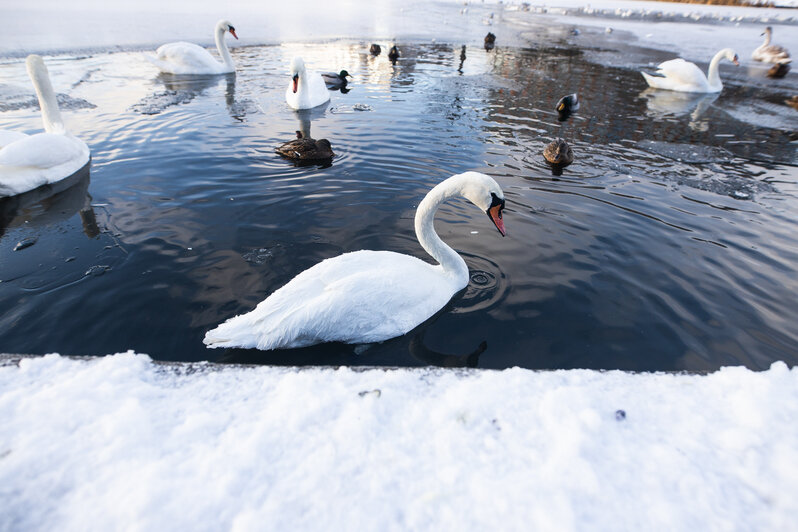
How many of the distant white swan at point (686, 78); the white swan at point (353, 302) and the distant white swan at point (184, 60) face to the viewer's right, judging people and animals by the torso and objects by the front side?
3

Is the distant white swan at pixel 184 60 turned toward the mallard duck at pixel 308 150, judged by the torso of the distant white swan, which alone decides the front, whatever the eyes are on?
no

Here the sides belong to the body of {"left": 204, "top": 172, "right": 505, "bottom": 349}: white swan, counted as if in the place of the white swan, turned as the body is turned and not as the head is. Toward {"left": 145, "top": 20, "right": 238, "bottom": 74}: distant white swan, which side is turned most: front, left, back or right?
left

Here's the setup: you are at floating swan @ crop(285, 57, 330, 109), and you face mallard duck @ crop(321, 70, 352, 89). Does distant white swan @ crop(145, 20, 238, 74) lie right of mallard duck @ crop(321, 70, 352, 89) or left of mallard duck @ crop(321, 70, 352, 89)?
left

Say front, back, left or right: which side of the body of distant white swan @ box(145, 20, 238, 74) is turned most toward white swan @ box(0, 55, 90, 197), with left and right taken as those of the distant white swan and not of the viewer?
right

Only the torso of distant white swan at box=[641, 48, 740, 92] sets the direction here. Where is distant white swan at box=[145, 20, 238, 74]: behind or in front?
behind

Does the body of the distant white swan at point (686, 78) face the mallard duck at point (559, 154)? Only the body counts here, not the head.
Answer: no

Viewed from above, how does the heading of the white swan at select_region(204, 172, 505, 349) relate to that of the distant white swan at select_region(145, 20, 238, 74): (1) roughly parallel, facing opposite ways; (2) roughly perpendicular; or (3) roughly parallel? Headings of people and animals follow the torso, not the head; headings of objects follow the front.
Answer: roughly parallel

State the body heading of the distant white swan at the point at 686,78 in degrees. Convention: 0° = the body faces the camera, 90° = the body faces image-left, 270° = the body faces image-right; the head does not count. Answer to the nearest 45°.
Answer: approximately 270°

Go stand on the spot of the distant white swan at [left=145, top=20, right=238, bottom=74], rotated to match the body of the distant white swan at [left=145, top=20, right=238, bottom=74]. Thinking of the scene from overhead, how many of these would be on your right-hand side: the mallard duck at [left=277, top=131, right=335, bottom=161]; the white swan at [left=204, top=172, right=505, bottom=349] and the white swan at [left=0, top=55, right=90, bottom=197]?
3

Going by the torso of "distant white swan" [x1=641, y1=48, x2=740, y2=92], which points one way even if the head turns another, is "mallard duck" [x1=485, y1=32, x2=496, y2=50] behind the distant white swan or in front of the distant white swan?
behind

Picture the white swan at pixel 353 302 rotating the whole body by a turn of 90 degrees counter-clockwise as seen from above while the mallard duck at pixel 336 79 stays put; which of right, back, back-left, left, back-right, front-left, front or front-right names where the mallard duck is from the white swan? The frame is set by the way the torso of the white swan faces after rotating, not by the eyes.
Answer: front

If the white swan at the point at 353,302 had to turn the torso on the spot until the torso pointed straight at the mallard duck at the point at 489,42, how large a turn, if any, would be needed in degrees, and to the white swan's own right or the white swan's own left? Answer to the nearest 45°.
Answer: approximately 90° to the white swan's own left

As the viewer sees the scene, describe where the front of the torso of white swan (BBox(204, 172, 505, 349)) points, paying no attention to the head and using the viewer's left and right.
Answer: facing to the right of the viewer

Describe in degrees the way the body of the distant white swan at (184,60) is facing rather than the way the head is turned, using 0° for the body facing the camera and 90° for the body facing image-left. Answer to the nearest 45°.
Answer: approximately 270°

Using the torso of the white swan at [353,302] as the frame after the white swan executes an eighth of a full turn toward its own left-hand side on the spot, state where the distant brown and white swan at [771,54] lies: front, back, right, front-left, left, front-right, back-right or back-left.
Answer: front
